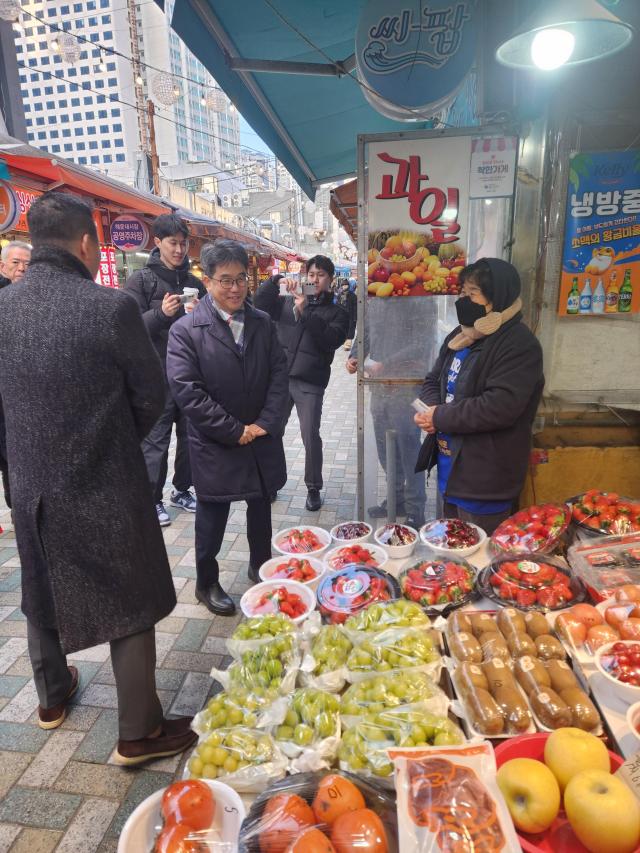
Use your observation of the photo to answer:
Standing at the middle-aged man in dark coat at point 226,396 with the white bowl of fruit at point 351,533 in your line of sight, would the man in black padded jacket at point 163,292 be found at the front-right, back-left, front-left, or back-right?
back-left

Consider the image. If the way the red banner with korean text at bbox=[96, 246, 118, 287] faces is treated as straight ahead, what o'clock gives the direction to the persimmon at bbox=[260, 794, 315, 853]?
The persimmon is roughly at 12 o'clock from the red banner with korean text.

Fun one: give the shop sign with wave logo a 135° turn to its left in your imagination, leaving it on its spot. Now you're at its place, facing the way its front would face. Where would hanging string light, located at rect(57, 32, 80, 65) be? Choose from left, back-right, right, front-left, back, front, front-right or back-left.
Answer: left

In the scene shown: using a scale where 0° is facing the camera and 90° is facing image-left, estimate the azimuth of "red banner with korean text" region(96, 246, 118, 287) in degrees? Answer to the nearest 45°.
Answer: approximately 0°

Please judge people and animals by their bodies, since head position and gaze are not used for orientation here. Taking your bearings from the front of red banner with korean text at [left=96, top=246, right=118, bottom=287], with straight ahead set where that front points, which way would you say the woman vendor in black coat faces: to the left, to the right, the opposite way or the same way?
to the right

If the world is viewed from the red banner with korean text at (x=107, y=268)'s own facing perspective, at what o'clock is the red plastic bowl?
The red plastic bowl is roughly at 12 o'clock from the red banner with korean text.

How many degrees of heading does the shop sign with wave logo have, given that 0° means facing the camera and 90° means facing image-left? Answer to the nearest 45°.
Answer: approximately 0°

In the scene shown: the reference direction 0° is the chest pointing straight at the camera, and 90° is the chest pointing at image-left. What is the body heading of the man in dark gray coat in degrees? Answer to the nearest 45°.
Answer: approximately 225°

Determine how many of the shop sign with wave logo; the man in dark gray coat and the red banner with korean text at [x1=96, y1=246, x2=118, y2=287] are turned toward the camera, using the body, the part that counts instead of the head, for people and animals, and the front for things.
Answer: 2

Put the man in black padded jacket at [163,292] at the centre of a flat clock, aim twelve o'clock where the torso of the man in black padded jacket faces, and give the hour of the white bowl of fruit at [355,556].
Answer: The white bowl of fruit is roughly at 1 o'clock from the man in black padded jacket.

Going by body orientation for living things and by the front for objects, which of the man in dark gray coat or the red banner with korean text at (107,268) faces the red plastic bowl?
the red banner with korean text
